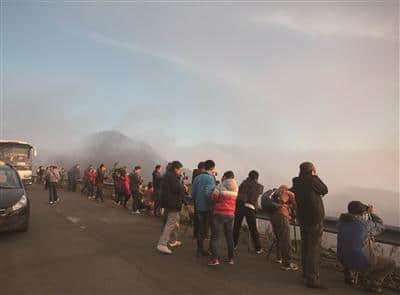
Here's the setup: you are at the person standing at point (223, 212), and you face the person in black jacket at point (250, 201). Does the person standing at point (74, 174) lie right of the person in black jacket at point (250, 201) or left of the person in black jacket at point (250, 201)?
left

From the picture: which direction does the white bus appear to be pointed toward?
toward the camera

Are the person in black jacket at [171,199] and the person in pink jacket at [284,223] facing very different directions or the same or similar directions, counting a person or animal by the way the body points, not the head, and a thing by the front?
same or similar directions

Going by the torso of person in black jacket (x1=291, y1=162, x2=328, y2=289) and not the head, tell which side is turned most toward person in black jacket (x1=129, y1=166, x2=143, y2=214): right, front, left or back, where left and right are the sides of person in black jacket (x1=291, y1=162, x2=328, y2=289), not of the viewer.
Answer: left

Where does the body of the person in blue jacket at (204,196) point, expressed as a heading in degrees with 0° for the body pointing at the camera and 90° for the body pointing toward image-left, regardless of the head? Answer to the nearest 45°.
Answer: approximately 225°

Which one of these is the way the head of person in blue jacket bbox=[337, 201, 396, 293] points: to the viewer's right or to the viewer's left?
to the viewer's right

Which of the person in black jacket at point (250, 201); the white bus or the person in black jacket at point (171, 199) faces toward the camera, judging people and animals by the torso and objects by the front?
the white bus

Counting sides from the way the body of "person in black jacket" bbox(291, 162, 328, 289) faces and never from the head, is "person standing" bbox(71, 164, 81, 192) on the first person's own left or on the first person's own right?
on the first person's own left

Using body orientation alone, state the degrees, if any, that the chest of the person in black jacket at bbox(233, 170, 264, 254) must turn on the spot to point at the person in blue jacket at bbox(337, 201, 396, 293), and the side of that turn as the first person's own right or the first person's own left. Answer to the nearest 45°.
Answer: approximately 90° to the first person's own right

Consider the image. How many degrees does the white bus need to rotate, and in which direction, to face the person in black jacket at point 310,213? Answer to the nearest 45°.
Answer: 0° — it already faces them

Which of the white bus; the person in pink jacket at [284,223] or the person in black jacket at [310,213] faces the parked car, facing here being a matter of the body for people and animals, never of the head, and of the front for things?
the white bus

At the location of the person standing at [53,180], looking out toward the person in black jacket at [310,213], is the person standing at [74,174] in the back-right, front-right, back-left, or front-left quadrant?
back-left

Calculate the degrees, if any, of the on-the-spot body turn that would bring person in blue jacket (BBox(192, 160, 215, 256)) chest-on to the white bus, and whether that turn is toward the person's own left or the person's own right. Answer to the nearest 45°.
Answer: approximately 90° to the person's own left
